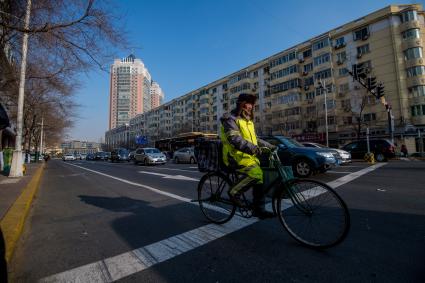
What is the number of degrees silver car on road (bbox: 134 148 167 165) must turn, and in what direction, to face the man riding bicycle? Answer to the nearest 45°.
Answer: approximately 45° to its right

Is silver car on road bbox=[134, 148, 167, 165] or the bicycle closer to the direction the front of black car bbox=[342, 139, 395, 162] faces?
the silver car on road

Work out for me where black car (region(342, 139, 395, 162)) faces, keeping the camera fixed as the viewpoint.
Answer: facing away from the viewer and to the left of the viewer

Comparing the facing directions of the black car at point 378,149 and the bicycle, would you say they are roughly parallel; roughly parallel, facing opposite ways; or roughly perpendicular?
roughly parallel, facing opposite ways

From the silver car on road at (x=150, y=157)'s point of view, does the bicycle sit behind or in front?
in front

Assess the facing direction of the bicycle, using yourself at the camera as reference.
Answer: facing the viewer and to the right of the viewer

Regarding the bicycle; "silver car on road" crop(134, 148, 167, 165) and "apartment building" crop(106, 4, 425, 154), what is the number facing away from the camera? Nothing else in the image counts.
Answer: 0

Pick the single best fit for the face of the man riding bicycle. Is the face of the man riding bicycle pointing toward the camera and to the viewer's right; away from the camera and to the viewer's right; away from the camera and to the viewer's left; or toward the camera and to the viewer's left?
toward the camera and to the viewer's right

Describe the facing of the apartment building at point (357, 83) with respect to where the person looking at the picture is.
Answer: facing the viewer and to the left of the viewer

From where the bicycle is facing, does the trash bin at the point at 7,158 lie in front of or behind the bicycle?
behind
